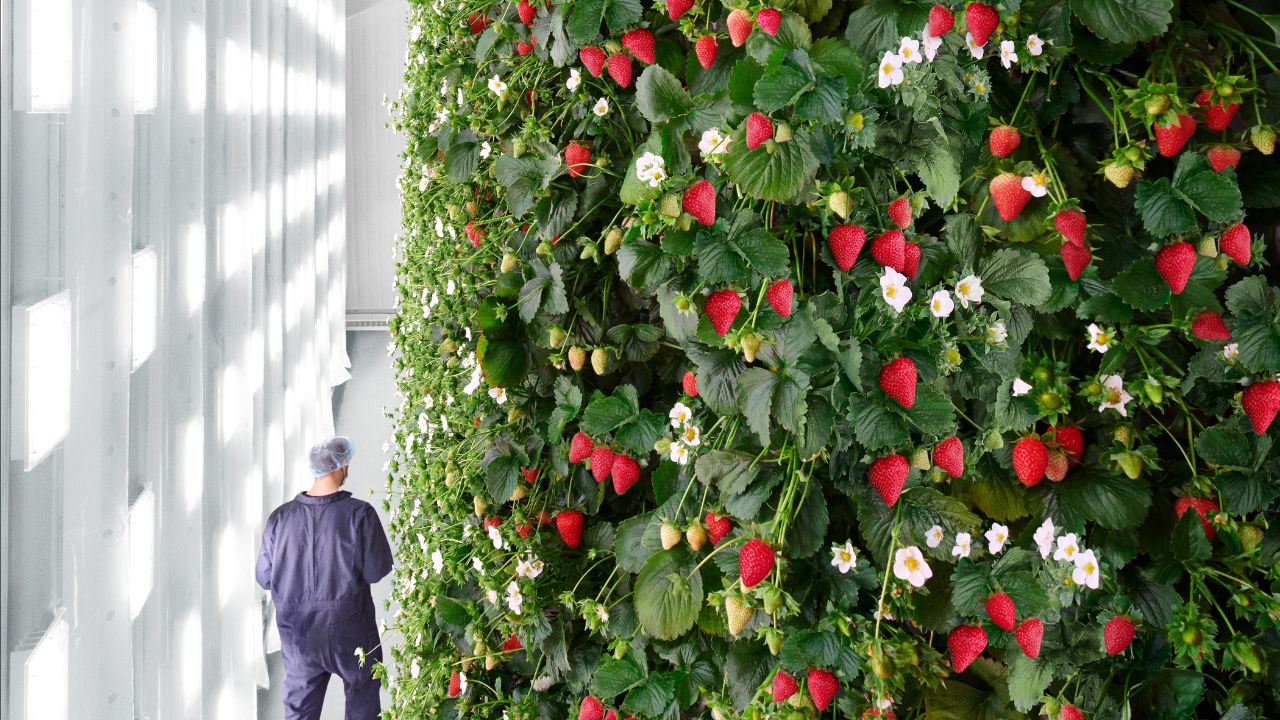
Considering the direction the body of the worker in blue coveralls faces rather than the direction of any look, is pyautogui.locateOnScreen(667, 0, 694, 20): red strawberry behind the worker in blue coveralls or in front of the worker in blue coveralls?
behind

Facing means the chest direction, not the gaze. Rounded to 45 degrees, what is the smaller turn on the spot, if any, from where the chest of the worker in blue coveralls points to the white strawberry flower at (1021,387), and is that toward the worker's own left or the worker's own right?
approximately 180°

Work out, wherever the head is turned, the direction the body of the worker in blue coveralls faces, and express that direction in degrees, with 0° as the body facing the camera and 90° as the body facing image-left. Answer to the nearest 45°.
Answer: approximately 180°

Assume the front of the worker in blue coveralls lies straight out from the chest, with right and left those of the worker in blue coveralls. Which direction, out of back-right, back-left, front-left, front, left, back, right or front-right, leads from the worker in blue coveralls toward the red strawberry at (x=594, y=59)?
back

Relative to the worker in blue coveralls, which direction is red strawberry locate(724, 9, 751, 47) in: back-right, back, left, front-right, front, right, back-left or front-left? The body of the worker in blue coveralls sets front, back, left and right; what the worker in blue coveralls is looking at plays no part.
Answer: back

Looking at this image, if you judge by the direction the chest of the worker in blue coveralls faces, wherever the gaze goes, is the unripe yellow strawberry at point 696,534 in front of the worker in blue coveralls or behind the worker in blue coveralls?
behind

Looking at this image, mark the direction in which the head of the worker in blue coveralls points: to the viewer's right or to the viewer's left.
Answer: to the viewer's right
